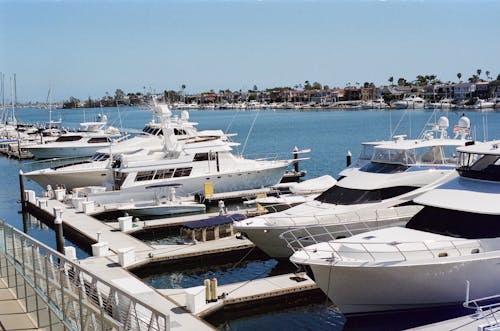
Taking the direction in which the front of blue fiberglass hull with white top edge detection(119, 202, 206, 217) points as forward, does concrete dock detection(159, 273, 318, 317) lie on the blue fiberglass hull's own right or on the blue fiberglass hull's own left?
on the blue fiberglass hull's own left

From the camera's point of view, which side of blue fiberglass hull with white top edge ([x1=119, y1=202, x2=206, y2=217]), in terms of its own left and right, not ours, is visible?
left

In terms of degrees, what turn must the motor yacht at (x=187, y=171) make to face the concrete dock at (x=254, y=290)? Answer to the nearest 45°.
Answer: approximately 90° to its right

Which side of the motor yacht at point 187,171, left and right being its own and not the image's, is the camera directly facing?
right

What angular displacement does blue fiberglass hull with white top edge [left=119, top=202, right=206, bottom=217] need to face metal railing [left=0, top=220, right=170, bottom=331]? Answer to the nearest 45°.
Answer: approximately 90° to its left

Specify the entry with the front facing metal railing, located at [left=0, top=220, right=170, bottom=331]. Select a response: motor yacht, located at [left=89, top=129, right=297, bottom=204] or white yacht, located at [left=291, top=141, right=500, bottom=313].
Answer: the white yacht

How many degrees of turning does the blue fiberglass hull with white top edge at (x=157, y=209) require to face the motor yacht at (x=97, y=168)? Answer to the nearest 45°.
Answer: approximately 45° to its right
